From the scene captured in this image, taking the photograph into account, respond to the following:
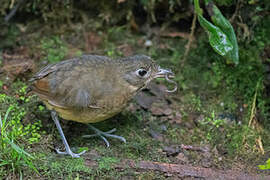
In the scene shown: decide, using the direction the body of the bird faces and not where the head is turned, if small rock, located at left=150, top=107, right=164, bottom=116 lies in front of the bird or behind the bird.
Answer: in front

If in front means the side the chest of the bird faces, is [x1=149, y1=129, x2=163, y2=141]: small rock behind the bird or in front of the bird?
in front

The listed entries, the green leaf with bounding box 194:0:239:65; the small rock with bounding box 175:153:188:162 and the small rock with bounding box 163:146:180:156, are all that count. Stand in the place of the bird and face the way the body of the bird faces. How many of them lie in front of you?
3

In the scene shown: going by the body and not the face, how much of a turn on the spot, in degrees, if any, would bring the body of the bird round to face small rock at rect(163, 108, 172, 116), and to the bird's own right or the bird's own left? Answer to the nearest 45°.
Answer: approximately 45° to the bird's own left

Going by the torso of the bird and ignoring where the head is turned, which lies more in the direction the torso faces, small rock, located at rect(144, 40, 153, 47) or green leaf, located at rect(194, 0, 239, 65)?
the green leaf

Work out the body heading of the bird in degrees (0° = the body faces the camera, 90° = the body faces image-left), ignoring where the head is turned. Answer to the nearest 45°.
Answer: approximately 270°

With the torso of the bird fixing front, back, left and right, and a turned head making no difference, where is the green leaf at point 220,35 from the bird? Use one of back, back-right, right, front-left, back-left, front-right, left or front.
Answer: front

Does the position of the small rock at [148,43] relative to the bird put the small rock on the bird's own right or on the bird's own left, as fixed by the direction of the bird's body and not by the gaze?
on the bird's own left

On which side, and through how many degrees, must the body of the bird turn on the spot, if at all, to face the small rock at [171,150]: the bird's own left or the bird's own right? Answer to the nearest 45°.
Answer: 0° — it already faces it
